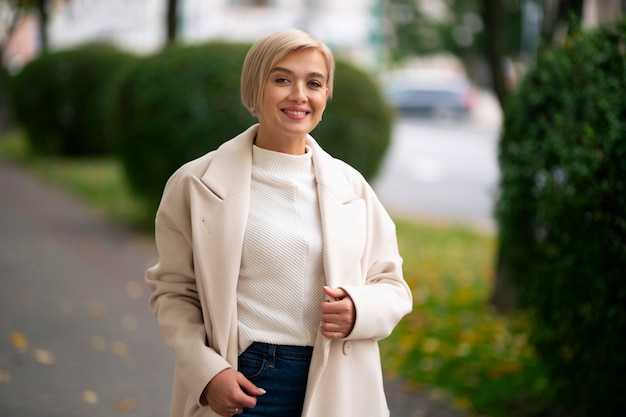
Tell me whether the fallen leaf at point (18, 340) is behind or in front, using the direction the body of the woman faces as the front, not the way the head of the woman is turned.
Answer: behind

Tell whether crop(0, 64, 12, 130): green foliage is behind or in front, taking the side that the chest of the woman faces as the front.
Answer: behind

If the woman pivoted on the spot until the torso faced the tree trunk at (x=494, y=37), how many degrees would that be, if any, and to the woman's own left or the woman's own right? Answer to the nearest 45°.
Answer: approximately 180°

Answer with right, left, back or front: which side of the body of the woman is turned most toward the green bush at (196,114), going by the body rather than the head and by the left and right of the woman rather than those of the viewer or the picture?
back

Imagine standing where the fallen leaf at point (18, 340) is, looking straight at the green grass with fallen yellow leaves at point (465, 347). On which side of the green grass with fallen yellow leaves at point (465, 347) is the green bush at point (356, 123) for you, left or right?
left

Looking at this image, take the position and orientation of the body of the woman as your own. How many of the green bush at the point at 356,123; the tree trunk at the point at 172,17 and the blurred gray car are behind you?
3

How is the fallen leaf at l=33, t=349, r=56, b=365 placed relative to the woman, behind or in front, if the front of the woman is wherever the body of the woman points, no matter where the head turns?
behind

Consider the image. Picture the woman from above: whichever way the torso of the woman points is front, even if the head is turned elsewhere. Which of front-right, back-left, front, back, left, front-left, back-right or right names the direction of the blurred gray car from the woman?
back

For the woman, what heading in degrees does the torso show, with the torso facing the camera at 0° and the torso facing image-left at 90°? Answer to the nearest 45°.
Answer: approximately 0°
